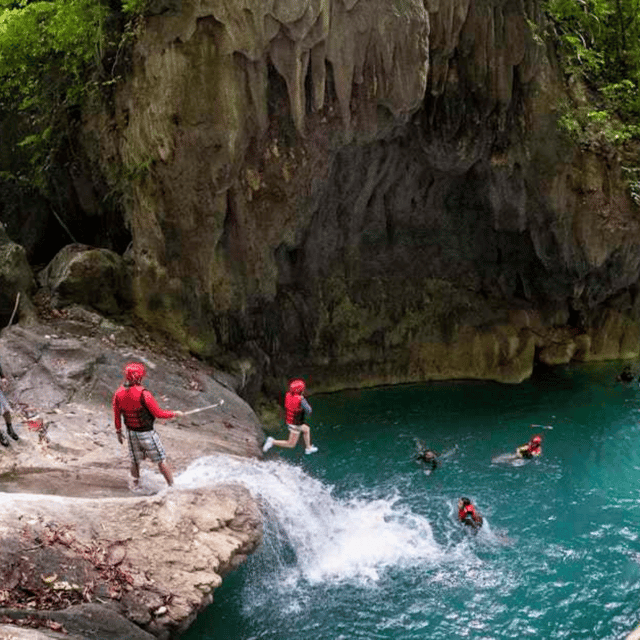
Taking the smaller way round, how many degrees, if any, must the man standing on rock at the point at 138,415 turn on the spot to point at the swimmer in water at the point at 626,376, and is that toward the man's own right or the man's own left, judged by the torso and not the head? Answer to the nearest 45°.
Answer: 0° — they already face them

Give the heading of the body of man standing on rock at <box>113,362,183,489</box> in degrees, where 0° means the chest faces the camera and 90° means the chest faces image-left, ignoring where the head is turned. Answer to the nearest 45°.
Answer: approximately 225°

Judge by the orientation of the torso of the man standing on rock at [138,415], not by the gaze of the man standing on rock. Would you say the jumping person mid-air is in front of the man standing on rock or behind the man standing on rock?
in front

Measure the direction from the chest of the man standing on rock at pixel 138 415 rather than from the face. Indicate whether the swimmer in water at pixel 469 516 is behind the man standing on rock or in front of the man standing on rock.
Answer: in front

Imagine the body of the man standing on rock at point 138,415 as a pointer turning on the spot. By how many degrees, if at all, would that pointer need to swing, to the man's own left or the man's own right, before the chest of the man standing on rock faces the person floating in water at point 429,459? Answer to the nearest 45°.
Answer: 0° — they already face them
